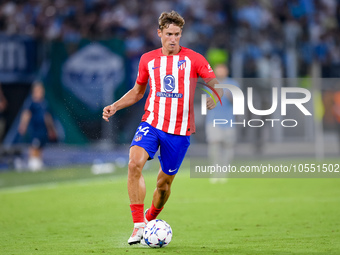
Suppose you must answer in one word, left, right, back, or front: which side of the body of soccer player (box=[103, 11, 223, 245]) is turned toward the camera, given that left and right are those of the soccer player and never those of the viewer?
front

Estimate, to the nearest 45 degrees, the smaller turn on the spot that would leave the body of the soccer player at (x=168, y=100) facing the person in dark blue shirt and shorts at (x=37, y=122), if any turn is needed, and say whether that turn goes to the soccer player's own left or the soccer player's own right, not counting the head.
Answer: approximately 180°
